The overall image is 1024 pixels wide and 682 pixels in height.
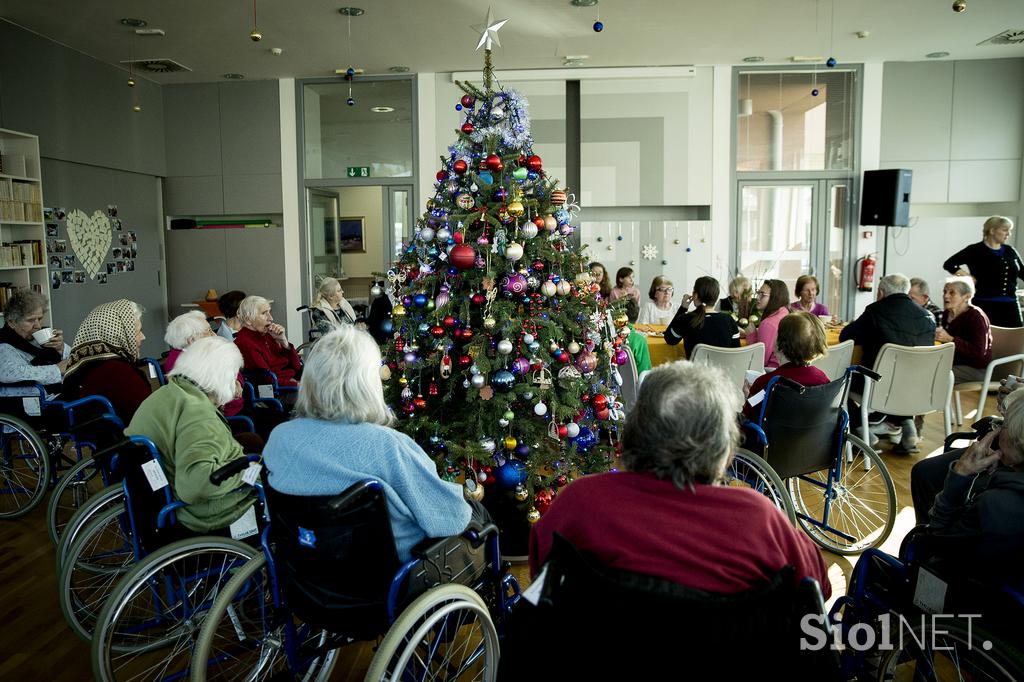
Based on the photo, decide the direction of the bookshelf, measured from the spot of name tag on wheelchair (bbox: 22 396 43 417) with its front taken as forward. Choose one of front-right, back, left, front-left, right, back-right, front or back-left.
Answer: back

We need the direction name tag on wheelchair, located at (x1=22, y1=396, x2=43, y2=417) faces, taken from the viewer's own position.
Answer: facing the viewer

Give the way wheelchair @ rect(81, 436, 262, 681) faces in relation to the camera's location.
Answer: facing away from the viewer and to the right of the viewer

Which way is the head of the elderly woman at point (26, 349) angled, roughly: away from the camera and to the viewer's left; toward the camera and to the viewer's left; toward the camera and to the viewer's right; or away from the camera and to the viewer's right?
toward the camera and to the viewer's right

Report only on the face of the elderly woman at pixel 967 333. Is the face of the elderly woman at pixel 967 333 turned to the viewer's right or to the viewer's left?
to the viewer's left

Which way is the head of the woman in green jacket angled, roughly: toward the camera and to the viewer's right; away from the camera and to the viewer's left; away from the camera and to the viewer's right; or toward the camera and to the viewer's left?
away from the camera and to the viewer's right

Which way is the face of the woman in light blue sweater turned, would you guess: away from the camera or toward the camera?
away from the camera

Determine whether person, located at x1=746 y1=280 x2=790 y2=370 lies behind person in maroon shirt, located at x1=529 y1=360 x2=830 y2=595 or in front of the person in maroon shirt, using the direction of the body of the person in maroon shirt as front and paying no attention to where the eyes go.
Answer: in front

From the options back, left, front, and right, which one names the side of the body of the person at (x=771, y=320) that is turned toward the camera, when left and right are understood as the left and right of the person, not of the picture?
left

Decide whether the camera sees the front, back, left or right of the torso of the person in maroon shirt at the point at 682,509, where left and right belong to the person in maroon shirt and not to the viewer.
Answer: back

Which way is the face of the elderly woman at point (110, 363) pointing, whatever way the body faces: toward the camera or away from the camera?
away from the camera

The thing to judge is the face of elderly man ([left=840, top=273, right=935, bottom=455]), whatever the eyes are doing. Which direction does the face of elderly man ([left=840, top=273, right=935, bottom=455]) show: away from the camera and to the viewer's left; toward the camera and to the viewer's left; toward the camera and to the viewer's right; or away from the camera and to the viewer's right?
away from the camera and to the viewer's left

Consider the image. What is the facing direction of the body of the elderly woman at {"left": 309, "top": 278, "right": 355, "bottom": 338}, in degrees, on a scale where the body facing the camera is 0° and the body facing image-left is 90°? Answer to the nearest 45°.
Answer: approximately 315°

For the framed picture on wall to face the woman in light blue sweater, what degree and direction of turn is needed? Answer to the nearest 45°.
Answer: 0° — it already faces them

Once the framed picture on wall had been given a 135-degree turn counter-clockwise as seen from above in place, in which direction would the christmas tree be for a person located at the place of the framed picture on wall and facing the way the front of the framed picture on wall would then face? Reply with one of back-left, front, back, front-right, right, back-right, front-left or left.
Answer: back-right

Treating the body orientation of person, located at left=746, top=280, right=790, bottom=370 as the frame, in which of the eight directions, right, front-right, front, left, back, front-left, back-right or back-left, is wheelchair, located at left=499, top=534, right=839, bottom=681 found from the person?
left
